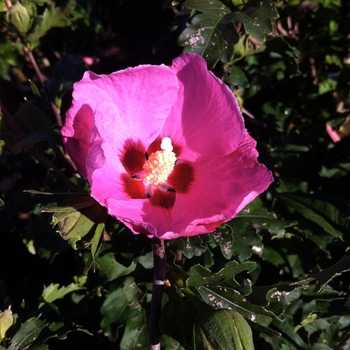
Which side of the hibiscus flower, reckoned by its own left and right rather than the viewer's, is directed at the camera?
front

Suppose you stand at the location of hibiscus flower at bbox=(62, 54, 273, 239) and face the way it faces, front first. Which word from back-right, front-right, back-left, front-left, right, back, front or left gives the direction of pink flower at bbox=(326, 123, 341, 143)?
back-left
